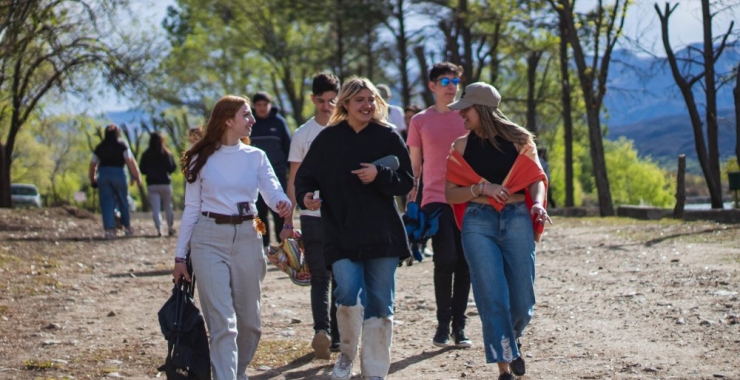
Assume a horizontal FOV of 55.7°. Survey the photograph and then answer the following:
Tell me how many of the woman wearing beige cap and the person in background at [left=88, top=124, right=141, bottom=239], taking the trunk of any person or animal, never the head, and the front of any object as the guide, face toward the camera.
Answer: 1

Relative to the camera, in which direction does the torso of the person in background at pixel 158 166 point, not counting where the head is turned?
away from the camera

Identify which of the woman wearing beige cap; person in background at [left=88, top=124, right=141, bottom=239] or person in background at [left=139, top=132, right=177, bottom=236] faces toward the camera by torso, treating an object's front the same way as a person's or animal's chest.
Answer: the woman wearing beige cap

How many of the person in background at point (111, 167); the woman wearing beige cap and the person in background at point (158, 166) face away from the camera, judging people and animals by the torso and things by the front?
2

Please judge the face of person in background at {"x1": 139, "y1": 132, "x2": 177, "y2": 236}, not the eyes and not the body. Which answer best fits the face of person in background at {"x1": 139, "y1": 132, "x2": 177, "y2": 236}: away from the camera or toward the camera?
away from the camera

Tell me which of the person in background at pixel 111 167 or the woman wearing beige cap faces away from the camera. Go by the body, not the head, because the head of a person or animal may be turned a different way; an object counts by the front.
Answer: the person in background

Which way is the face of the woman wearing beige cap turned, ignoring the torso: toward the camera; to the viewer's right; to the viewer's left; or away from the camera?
to the viewer's left

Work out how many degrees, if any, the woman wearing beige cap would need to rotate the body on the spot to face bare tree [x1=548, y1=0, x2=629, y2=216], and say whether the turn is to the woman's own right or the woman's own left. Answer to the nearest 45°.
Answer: approximately 180°

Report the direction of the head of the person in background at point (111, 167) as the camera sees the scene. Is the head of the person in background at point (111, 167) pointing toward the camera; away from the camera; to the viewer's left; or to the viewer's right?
away from the camera

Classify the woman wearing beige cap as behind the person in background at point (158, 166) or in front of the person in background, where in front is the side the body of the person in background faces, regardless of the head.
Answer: behind

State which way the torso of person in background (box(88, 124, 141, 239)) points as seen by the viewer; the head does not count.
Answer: away from the camera
